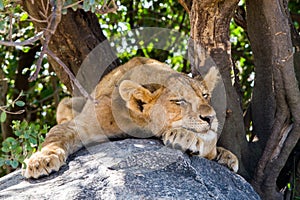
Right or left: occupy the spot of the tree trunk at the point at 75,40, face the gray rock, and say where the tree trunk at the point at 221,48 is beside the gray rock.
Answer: left

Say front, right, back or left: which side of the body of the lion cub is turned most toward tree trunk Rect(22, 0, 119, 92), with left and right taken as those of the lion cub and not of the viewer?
back

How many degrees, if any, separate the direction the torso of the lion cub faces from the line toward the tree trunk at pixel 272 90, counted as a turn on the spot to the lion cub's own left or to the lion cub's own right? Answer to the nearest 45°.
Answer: approximately 45° to the lion cub's own left

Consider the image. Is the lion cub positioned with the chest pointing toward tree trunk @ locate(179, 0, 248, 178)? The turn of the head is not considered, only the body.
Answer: no

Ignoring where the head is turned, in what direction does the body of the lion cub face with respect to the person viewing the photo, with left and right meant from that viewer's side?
facing the viewer and to the right of the viewer
